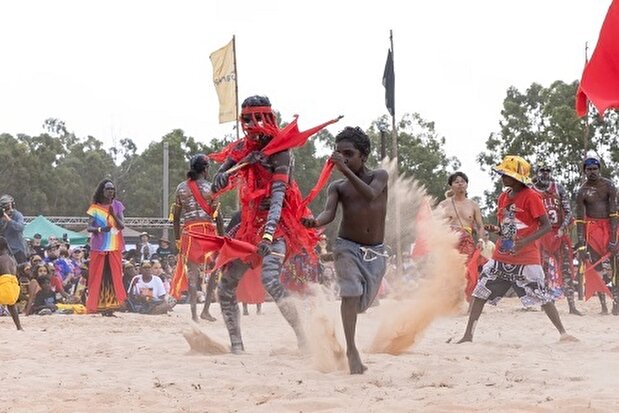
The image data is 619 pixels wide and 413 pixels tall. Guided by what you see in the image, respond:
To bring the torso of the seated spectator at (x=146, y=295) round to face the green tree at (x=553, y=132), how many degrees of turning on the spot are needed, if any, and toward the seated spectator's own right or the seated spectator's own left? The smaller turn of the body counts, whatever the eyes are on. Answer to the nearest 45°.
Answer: approximately 135° to the seated spectator's own left

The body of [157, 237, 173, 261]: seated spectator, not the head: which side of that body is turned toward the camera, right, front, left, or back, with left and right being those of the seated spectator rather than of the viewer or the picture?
front

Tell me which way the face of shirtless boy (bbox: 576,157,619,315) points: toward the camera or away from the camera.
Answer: toward the camera

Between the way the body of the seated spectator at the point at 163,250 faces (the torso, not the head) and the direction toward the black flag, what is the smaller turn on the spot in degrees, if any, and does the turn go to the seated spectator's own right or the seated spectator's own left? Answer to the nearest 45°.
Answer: approximately 90° to the seated spectator's own left

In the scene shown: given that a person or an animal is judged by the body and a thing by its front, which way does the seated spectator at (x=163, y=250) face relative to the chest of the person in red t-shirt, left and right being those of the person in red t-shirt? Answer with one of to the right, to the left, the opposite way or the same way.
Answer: to the left

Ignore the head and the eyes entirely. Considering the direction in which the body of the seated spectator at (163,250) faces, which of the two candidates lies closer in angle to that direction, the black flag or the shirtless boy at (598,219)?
the shirtless boy

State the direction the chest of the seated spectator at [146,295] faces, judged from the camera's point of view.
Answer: toward the camera

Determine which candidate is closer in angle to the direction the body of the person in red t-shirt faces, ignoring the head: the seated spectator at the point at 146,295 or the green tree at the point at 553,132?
the seated spectator

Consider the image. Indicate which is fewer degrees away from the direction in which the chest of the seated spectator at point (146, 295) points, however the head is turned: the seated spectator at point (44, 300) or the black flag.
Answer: the seated spectator

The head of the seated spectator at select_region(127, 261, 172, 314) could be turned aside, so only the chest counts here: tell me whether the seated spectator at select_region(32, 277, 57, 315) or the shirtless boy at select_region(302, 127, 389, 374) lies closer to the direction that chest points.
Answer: the shirtless boy

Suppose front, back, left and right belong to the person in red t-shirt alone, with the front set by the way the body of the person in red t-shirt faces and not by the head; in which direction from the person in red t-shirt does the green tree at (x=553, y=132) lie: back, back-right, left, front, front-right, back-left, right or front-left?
back-right

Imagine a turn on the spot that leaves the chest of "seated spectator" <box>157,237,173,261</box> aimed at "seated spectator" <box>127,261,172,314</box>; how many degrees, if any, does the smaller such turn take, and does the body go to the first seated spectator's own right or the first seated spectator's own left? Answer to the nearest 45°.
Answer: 0° — they already face them
